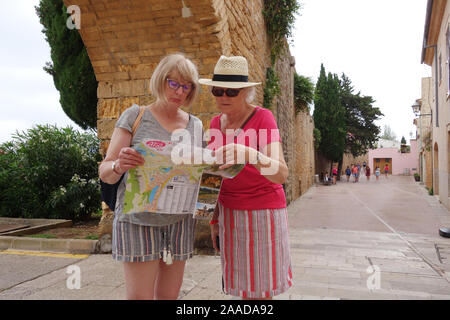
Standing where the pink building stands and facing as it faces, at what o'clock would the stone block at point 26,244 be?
The stone block is roughly at 12 o'clock from the pink building.

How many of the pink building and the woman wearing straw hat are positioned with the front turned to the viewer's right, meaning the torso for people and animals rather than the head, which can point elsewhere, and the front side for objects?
0

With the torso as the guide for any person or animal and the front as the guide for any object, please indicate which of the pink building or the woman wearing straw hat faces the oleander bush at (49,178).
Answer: the pink building

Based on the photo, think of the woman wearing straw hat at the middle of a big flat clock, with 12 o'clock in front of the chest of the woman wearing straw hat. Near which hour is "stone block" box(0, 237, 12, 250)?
The stone block is roughly at 3 o'clock from the woman wearing straw hat.

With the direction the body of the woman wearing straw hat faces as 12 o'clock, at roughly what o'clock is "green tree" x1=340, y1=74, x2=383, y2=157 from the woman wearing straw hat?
The green tree is roughly at 5 o'clock from the woman wearing straw hat.

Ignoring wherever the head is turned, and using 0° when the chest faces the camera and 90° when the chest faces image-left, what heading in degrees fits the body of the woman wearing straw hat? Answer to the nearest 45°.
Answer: approximately 45°

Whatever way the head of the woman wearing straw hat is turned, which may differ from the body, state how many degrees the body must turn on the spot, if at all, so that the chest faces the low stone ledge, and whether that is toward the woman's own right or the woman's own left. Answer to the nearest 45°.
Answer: approximately 90° to the woman's own right

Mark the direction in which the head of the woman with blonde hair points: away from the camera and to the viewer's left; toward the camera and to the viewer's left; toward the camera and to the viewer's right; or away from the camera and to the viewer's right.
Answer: toward the camera and to the viewer's right

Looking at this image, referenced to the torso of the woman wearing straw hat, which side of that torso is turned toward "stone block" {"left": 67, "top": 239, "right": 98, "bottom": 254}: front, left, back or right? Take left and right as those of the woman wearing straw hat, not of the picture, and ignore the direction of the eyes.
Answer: right

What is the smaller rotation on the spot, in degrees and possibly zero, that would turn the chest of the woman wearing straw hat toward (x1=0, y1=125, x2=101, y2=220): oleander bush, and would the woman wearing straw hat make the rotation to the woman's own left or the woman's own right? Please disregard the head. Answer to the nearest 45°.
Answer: approximately 90° to the woman's own right

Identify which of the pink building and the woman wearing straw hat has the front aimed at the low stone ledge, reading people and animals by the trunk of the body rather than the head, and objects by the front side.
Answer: the pink building

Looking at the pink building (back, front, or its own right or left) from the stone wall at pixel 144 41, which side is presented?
front

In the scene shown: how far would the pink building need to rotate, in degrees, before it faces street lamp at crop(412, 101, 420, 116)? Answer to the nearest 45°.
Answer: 0° — it already faces it
